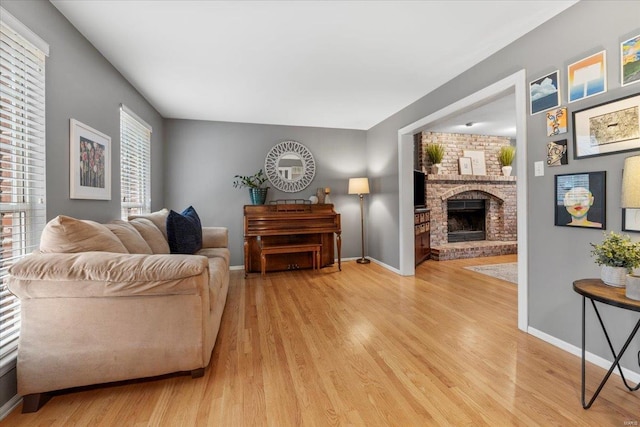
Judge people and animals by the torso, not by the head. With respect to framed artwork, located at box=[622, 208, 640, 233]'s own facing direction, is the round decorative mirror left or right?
on its right

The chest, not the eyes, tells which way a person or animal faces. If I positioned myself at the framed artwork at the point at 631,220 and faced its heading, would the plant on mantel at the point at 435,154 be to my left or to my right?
on my right

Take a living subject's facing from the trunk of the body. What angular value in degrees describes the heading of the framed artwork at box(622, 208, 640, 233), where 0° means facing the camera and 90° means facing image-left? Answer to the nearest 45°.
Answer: approximately 45°

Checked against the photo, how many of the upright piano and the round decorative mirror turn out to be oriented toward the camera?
2

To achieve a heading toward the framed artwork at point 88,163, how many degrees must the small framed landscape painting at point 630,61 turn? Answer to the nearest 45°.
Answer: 0° — it already faces it

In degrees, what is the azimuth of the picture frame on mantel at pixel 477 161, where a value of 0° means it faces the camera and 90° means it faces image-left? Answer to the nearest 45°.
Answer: approximately 0°

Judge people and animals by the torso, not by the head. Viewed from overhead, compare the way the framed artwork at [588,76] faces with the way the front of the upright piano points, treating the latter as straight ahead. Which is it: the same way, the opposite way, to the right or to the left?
to the right
